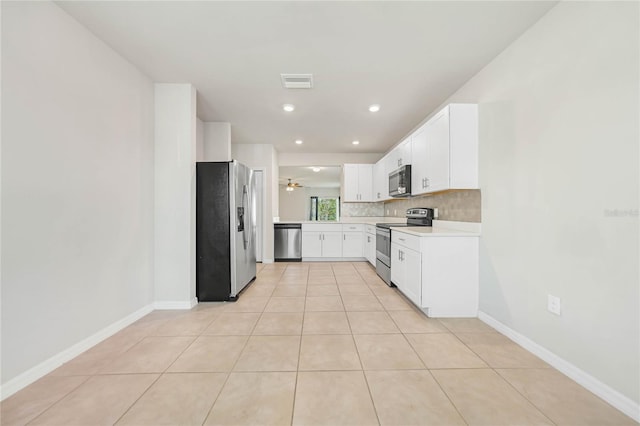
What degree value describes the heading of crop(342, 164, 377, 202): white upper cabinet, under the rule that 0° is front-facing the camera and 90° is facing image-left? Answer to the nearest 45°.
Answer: approximately 0°

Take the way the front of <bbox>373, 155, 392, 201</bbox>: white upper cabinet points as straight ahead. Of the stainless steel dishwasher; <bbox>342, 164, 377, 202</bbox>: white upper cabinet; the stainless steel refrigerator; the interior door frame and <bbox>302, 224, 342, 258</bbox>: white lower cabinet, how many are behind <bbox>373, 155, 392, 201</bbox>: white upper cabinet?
0

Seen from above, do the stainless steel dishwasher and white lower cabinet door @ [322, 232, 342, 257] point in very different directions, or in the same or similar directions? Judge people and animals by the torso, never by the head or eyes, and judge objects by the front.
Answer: same or similar directions

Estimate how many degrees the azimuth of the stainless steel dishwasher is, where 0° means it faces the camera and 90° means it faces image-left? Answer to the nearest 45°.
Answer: approximately 0°

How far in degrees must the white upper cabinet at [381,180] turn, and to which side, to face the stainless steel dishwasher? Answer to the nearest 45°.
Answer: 0° — it already faces it

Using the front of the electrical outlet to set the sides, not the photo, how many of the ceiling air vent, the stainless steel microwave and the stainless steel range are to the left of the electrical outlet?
0

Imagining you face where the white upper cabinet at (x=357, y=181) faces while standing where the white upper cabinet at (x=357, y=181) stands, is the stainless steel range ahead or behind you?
ahead

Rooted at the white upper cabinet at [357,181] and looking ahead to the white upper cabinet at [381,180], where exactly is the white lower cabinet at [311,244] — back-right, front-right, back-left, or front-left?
back-right

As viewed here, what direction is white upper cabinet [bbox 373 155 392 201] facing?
to the viewer's left

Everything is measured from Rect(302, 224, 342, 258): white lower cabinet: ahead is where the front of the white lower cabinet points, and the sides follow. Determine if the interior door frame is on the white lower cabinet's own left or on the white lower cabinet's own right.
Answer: on the white lower cabinet's own right

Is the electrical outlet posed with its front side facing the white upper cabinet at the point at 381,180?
no

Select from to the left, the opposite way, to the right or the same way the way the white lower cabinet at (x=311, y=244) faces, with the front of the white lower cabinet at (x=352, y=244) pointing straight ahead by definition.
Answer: the same way

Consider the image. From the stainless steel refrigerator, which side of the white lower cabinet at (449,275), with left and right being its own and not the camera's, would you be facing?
front

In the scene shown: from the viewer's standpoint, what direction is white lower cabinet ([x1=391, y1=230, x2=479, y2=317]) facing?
to the viewer's left

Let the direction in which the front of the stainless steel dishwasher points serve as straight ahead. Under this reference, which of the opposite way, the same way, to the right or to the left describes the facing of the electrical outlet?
to the right

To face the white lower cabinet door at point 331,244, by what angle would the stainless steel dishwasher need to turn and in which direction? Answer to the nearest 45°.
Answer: approximately 90° to its left

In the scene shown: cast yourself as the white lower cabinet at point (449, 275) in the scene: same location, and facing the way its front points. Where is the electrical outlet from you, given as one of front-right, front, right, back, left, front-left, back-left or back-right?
back-left

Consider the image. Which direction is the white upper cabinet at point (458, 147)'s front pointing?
to the viewer's left

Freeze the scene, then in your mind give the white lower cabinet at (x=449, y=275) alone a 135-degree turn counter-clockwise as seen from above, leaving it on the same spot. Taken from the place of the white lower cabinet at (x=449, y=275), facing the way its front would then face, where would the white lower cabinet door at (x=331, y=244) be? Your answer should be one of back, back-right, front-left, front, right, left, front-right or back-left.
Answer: back

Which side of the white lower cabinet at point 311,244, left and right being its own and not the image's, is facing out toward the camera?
front
